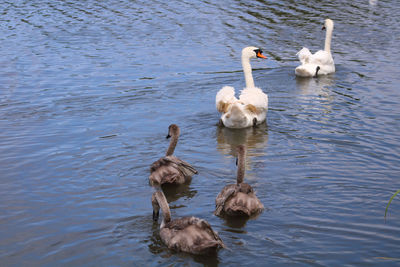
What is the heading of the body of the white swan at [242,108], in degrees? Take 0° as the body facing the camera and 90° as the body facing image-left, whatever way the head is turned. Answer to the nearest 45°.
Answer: approximately 225°

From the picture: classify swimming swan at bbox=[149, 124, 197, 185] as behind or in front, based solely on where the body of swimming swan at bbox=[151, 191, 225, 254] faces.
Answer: in front

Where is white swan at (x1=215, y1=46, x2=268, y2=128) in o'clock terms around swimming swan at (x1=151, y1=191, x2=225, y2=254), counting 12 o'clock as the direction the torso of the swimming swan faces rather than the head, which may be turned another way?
The white swan is roughly at 2 o'clock from the swimming swan.

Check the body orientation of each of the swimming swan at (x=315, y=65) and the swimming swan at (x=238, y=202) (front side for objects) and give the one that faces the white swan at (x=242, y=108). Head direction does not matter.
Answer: the swimming swan at (x=238, y=202)

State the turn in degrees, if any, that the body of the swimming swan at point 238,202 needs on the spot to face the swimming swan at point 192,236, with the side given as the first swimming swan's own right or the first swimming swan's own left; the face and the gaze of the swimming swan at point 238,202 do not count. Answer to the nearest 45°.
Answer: approximately 135° to the first swimming swan's own left

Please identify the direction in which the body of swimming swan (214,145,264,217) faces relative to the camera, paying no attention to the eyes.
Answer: away from the camera

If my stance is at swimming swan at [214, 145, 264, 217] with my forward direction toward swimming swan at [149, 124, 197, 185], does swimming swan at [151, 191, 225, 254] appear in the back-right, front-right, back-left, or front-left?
back-left

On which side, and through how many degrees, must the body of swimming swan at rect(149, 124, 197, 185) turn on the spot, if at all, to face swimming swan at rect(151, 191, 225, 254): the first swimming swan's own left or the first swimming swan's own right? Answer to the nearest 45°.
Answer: approximately 135° to the first swimming swan's own left

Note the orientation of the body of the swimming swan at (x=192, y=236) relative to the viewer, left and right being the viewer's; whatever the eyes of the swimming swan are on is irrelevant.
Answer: facing away from the viewer and to the left of the viewer

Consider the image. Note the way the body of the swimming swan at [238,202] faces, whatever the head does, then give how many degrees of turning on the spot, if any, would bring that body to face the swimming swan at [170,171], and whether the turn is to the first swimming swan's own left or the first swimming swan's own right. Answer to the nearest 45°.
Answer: approximately 45° to the first swimming swan's own left

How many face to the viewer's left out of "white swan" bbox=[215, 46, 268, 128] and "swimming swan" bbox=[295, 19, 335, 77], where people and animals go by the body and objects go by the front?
0

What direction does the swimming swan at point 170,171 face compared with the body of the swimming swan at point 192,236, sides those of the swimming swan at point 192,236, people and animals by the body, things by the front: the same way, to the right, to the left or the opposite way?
the same way

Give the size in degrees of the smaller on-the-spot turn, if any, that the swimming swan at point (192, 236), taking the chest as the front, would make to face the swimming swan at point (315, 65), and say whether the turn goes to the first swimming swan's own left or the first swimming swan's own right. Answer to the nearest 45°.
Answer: approximately 45° to the first swimming swan's own right

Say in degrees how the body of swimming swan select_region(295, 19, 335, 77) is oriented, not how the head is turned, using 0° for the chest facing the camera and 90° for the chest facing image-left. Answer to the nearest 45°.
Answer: approximately 225°

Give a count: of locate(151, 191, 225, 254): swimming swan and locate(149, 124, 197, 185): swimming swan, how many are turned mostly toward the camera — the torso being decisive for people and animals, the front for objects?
0
